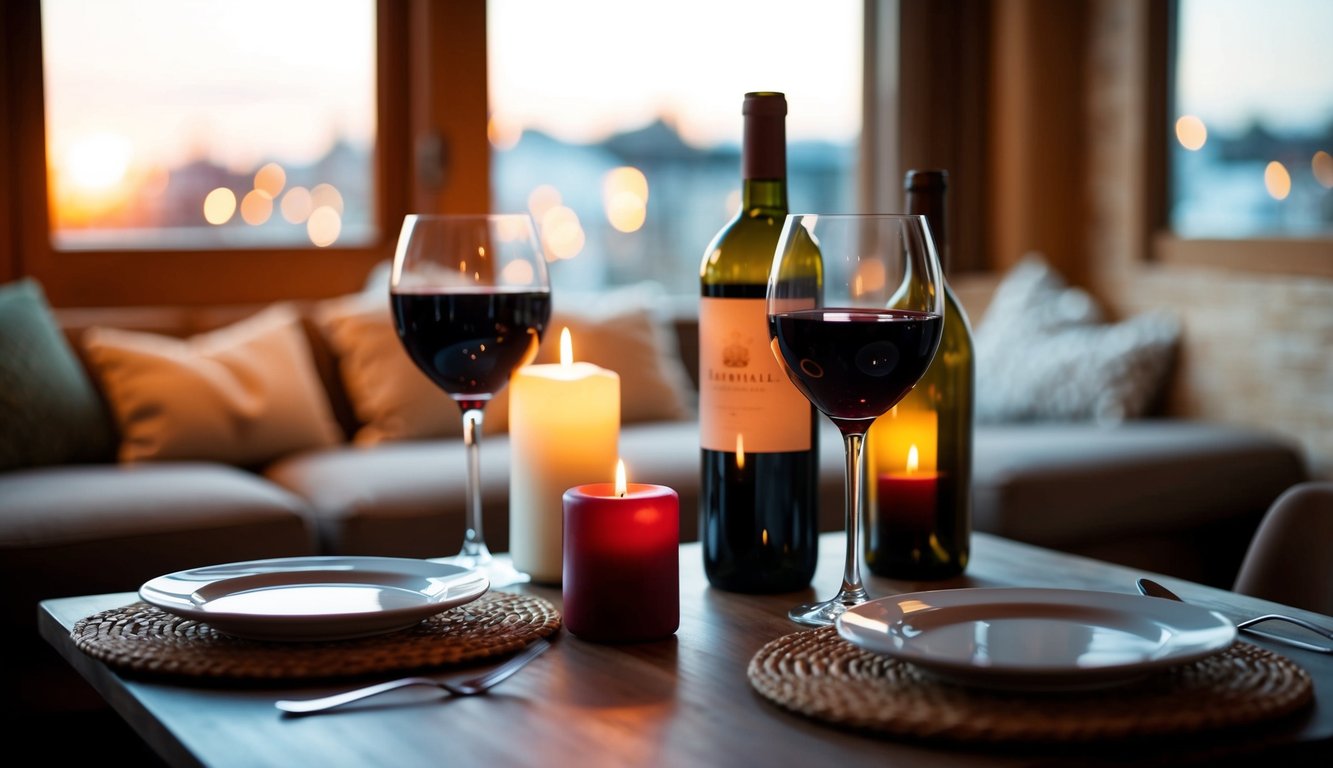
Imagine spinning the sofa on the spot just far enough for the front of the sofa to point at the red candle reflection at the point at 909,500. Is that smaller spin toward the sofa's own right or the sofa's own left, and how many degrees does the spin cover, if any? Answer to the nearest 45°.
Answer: approximately 45° to the sofa's own left

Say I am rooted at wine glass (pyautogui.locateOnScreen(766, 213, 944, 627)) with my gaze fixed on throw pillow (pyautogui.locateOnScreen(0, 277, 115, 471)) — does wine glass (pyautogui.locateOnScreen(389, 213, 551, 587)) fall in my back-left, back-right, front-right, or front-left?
front-left

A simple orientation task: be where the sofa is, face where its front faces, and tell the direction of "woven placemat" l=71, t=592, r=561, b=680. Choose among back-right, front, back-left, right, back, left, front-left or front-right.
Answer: front

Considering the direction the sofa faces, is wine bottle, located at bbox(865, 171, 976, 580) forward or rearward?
forward

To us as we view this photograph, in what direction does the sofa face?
facing the viewer

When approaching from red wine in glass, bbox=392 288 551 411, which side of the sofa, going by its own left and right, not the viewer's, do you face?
front

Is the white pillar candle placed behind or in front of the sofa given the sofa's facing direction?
in front

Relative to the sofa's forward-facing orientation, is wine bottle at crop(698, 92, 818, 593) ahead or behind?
ahead
